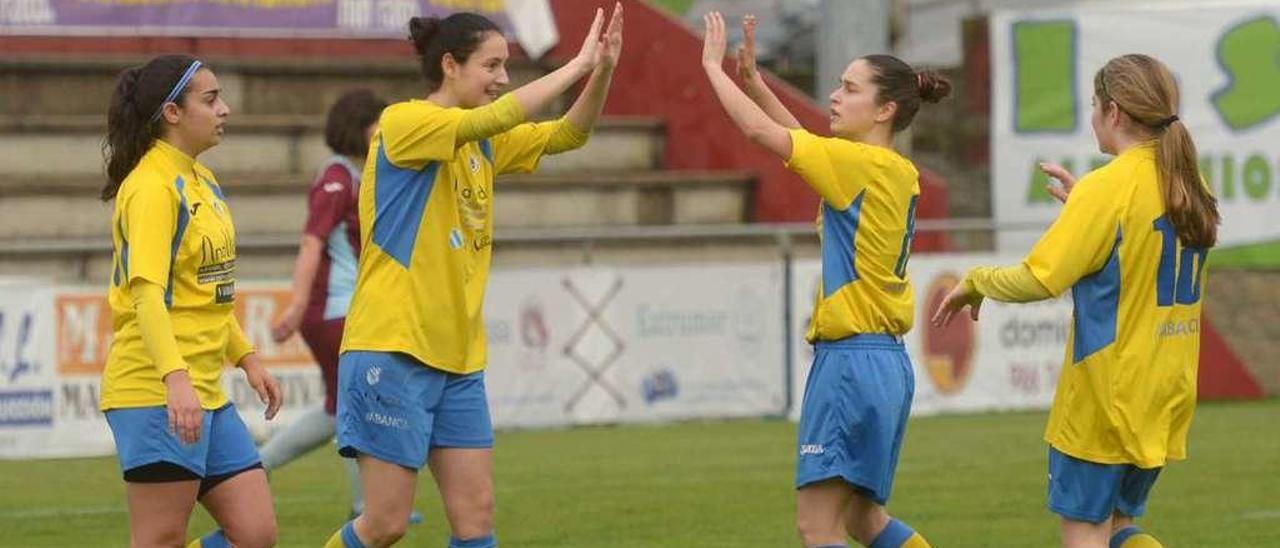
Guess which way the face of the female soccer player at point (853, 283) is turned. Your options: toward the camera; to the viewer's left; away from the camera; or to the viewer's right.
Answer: to the viewer's left

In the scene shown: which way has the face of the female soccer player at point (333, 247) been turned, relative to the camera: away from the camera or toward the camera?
away from the camera

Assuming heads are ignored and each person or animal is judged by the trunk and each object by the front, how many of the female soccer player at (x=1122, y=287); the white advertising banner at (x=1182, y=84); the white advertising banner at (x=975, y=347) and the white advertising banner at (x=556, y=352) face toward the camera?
3

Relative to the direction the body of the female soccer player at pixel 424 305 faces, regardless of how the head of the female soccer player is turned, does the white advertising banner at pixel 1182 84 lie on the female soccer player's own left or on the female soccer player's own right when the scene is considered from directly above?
on the female soccer player's own left

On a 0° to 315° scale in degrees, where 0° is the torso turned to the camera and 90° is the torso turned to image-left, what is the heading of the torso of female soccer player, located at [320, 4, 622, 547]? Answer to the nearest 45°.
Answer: approximately 315°

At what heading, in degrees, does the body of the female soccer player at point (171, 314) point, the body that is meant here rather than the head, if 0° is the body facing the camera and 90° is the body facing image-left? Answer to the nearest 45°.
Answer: approximately 315°

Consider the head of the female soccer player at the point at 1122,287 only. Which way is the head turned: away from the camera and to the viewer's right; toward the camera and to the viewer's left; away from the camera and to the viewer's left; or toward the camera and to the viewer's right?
away from the camera and to the viewer's left

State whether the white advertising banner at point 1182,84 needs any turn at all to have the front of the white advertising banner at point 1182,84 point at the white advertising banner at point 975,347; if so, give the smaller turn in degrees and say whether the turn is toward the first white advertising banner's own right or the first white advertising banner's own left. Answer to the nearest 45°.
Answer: approximately 45° to the first white advertising banner's own right

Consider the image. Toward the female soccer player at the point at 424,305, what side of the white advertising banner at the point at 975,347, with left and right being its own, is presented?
front

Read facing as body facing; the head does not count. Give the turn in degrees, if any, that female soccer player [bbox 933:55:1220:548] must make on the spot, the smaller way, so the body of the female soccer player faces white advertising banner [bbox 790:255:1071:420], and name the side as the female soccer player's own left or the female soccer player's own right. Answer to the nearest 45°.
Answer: approximately 45° to the female soccer player's own right

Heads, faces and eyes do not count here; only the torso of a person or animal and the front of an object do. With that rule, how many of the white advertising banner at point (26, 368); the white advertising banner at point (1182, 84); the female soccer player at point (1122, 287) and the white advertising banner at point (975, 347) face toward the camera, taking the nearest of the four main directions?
3

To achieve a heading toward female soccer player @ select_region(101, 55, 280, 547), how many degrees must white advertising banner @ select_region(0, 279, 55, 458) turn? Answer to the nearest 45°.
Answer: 0° — it already faces them

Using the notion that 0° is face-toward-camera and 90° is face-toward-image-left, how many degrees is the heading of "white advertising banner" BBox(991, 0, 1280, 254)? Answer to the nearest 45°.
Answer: approximately 0°

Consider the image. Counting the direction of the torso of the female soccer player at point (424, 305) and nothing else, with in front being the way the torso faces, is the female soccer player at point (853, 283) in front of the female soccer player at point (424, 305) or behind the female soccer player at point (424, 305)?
in front
